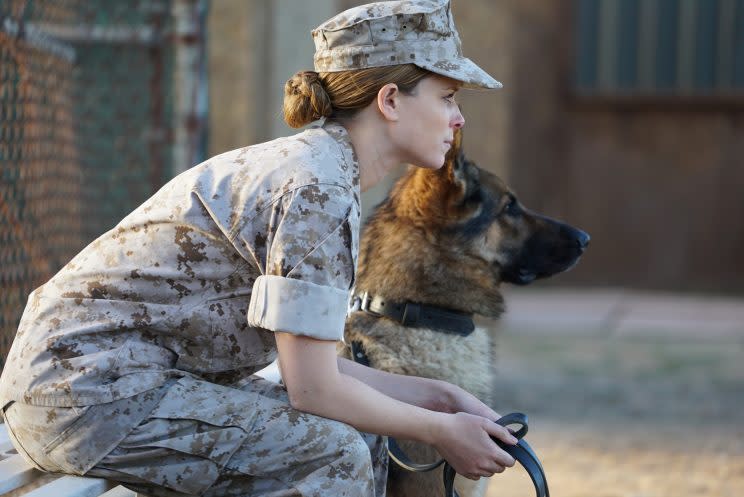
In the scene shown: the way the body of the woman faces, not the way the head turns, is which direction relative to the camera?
to the viewer's right

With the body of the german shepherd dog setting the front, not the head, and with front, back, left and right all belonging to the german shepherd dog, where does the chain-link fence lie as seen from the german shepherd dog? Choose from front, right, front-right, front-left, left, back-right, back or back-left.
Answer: back-left

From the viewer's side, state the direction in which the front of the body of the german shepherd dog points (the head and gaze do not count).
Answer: to the viewer's right

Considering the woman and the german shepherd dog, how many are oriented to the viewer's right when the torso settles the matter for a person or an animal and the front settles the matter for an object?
2

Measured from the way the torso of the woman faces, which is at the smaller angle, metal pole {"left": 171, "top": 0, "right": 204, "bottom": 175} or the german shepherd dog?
the german shepherd dog

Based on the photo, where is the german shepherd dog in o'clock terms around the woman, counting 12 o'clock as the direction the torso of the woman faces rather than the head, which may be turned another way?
The german shepherd dog is roughly at 10 o'clock from the woman.

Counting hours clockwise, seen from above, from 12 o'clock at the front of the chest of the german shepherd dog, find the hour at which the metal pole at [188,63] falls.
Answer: The metal pole is roughly at 8 o'clock from the german shepherd dog.

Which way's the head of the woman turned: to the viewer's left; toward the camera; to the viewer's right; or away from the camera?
to the viewer's right

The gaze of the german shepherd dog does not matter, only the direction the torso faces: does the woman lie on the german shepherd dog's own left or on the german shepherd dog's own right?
on the german shepherd dog's own right

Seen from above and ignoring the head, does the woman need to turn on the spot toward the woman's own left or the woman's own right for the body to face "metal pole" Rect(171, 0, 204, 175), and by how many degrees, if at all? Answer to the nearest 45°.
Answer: approximately 90° to the woman's own left
